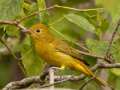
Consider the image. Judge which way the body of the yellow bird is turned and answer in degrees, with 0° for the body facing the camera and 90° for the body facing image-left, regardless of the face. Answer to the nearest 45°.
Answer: approximately 90°
